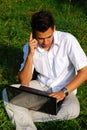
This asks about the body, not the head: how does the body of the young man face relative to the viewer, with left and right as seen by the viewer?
facing the viewer and to the left of the viewer

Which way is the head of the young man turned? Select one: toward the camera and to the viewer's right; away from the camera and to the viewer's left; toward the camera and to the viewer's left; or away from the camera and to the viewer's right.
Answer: toward the camera and to the viewer's left
